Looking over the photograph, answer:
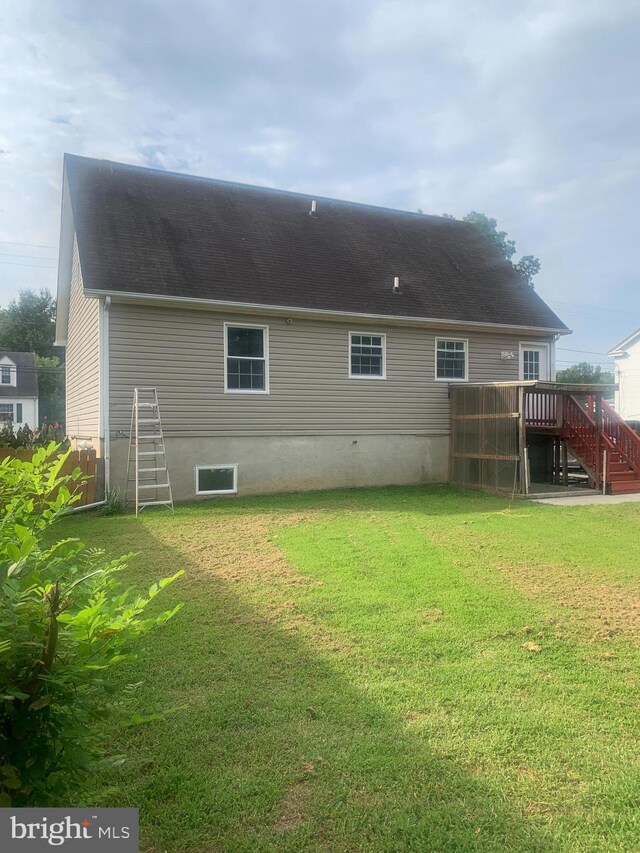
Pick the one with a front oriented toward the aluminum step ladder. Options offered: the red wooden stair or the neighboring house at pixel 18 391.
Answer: the neighboring house

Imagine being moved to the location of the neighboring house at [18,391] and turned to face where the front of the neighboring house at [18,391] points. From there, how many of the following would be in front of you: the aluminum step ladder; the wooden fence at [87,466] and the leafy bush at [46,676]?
3

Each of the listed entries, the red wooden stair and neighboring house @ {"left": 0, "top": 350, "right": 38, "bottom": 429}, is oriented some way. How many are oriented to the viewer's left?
0

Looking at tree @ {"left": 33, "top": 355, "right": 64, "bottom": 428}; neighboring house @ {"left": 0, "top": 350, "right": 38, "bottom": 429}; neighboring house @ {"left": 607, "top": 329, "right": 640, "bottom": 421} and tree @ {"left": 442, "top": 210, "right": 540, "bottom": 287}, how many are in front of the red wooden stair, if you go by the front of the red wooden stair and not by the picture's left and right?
0

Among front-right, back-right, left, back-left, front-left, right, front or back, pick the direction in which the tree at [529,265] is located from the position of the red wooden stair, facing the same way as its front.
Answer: back-left

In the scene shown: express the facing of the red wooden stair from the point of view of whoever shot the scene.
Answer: facing the viewer and to the right of the viewer

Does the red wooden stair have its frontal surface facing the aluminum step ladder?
no

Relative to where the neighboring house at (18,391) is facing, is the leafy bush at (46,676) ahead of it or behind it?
ahead

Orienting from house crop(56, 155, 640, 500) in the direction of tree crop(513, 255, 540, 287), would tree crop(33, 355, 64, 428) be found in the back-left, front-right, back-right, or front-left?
front-left

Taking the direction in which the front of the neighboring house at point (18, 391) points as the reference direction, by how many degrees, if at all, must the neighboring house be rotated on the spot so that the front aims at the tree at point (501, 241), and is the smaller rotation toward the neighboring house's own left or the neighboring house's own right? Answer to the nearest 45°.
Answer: approximately 45° to the neighboring house's own left

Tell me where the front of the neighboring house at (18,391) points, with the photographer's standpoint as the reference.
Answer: facing the viewer

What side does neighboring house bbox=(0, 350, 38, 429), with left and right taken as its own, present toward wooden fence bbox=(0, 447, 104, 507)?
front
